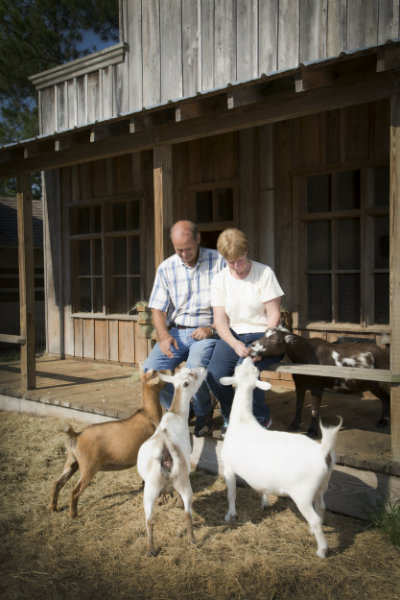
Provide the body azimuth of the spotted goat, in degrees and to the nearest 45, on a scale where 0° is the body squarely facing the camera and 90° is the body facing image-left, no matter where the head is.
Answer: approximately 90°

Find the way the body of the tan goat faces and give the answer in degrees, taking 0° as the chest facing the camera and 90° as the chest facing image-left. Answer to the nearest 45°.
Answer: approximately 225°

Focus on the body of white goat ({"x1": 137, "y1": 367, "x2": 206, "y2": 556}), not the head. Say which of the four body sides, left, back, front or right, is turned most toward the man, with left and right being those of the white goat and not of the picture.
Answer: front

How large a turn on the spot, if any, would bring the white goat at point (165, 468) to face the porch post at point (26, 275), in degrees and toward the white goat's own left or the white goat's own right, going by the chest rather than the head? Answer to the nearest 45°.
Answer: approximately 45° to the white goat's own left

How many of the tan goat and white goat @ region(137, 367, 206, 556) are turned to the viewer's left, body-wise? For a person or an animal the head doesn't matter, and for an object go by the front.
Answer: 0

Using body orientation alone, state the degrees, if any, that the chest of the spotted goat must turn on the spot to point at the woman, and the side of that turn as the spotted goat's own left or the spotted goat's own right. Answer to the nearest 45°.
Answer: approximately 45° to the spotted goat's own left

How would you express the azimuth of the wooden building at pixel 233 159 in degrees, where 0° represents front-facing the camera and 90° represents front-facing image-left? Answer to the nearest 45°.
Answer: approximately 45°

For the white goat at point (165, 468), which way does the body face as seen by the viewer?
away from the camera

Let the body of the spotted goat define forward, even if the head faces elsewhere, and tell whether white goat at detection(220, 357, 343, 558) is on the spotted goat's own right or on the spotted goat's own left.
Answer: on the spotted goat's own left

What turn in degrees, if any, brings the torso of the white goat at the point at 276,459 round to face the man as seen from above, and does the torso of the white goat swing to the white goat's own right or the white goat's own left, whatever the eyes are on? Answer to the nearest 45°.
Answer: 0° — it already faces them

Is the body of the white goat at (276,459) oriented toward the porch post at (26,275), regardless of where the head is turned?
yes

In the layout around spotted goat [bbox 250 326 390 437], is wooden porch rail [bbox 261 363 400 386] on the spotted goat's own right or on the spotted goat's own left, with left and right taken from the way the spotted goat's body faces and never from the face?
on the spotted goat's own left
